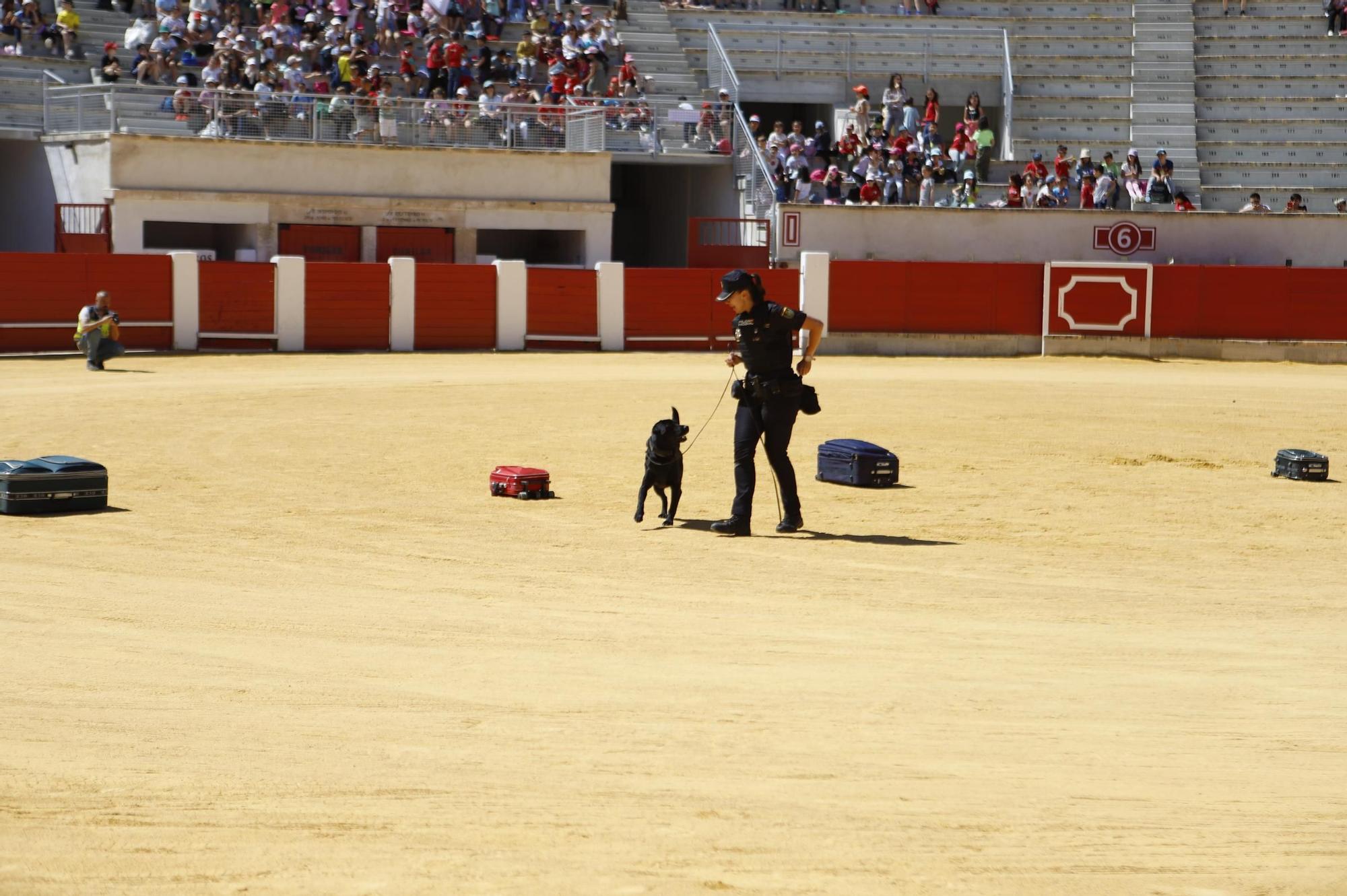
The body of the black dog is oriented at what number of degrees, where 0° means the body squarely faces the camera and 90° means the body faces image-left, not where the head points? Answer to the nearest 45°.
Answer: approximately 0°

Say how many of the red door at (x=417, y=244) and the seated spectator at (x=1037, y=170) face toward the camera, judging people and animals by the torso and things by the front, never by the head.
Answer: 2

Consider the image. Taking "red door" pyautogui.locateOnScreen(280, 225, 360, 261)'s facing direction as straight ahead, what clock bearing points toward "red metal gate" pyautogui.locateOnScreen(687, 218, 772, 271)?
The red metal gate is roughly at 9 o'clock from the red door.

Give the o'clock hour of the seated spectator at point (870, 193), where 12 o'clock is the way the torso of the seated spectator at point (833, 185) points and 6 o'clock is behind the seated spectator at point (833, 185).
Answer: the seated spectator at point (870, 193) is roughly at 10 o'clock from the seated spectator at point (833, 185).

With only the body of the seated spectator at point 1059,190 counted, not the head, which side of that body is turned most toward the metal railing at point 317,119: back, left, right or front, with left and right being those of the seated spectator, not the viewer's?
right

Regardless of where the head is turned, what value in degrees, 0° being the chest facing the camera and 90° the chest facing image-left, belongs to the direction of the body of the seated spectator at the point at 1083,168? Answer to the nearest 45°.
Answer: approximately 45°

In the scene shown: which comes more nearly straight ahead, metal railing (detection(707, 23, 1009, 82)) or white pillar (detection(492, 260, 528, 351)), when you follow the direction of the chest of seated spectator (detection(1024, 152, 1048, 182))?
the white pillar

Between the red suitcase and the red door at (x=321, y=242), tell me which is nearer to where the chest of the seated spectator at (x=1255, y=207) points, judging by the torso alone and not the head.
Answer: the red suitcase

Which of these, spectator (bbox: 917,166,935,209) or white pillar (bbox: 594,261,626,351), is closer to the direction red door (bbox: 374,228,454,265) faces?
the white pillar
